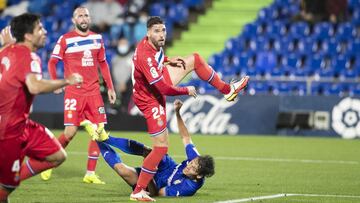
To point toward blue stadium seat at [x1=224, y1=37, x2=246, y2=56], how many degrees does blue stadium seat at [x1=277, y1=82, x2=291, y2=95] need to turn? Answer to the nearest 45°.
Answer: approximately 135° to its right

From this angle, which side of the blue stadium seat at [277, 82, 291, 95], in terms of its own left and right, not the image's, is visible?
front

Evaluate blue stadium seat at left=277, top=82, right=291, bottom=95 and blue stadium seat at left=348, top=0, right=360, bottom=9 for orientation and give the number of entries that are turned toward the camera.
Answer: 2

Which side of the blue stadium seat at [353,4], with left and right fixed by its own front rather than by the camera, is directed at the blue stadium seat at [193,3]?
right

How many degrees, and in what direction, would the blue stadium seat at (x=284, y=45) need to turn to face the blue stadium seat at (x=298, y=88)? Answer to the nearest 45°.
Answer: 0° — it already faces it

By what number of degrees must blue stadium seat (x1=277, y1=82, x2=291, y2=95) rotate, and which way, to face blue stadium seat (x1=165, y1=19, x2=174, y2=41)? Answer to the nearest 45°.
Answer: approximately 135° to its right

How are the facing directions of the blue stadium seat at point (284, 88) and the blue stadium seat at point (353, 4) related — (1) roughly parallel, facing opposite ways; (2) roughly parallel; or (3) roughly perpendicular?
roughly parallel

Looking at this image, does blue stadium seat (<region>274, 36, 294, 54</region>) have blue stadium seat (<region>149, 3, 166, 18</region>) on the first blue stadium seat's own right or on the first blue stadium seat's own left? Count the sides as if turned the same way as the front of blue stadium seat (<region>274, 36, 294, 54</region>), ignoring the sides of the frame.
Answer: on the first blue stadium seat's own right

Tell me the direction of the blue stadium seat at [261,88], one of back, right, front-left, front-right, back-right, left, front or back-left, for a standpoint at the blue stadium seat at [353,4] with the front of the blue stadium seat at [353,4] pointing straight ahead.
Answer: front-right

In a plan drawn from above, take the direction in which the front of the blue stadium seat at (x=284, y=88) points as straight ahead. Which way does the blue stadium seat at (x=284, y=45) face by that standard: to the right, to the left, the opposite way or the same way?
the same way

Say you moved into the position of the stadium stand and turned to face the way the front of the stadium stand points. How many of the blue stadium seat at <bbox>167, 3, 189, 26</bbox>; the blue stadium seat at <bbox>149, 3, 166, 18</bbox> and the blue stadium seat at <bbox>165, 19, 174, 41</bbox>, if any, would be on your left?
0

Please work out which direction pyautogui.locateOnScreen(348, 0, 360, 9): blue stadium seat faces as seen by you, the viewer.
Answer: facing the viewer

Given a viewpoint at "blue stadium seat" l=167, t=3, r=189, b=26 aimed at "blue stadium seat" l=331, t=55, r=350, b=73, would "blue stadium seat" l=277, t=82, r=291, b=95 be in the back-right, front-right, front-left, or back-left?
front-right

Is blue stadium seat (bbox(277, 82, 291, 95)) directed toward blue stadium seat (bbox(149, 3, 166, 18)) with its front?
no

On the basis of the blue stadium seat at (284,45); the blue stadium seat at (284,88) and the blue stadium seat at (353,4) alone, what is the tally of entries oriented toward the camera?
3
